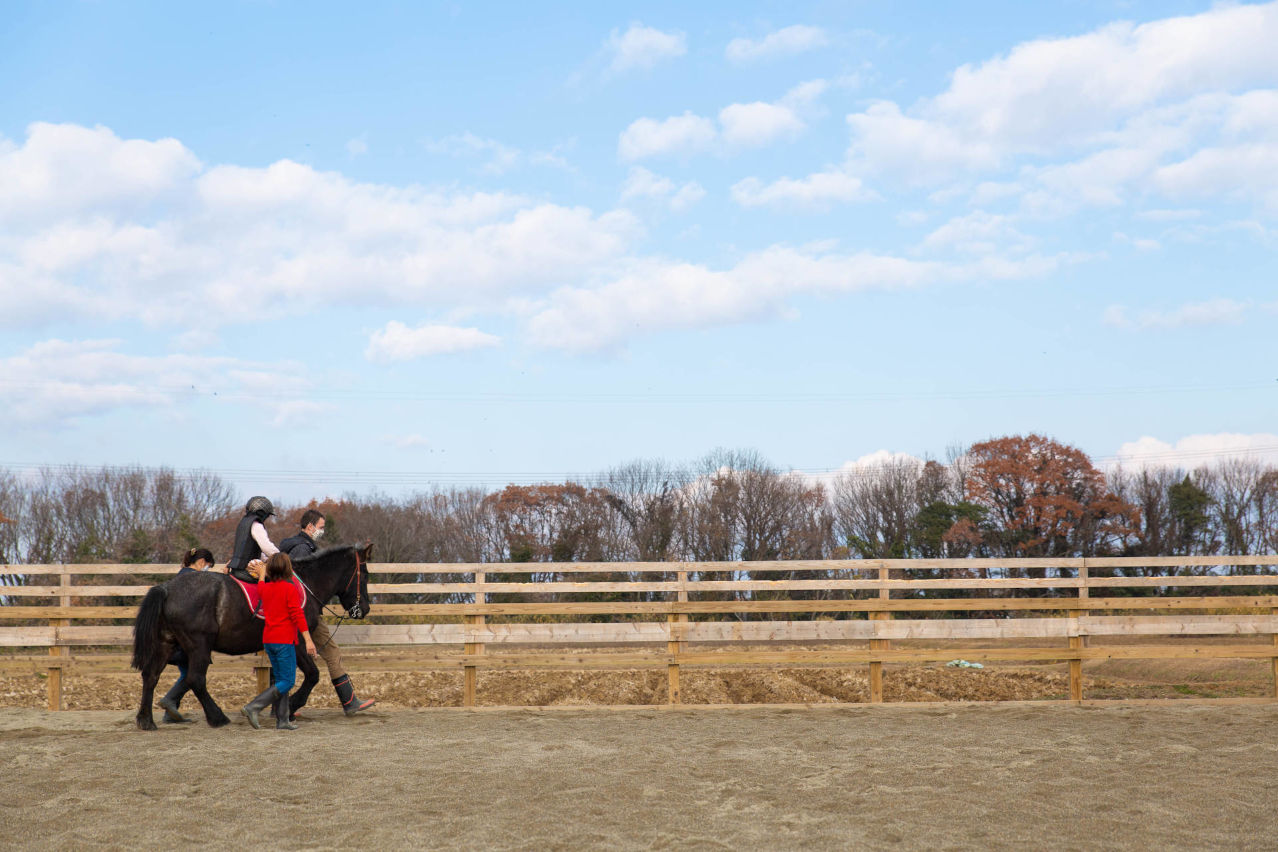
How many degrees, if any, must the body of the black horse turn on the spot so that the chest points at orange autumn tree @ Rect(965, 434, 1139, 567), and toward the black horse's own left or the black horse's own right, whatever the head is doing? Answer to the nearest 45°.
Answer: approximately 45° to the black horse's own left

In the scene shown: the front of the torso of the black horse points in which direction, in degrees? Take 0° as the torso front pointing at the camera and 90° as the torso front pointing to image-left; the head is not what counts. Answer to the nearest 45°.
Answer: approximately 270°
